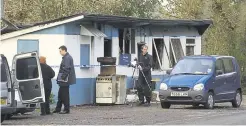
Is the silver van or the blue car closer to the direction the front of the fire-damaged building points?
the blue car

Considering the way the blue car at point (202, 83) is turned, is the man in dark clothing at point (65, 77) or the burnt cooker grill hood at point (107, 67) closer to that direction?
the man in dark clothing

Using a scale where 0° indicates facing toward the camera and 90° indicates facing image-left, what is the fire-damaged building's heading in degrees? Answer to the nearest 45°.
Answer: approximately 315°

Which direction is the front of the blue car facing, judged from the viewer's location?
facing the viewer and to the left of the viewer
